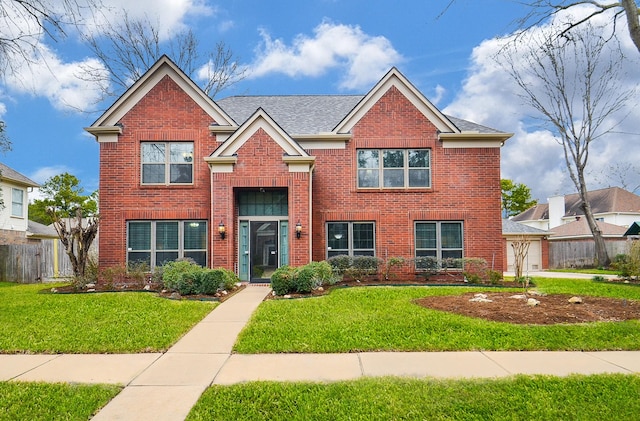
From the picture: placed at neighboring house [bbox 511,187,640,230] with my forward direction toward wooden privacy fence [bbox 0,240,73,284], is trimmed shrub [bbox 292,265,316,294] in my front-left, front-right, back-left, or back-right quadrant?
front-left

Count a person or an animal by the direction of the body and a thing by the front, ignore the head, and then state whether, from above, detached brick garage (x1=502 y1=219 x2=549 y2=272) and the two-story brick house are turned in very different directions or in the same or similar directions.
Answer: same or similar directions

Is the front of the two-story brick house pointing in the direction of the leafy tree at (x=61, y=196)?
no

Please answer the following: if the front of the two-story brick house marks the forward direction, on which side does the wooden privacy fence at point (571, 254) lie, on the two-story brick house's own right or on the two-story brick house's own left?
on the two-story brick house's own left

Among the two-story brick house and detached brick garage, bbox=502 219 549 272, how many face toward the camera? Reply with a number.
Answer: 2

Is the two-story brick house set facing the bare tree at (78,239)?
no

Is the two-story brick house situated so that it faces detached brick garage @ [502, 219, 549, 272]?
no

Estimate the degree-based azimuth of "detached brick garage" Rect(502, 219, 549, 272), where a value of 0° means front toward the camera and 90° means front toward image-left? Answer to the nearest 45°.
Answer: approximately 0°

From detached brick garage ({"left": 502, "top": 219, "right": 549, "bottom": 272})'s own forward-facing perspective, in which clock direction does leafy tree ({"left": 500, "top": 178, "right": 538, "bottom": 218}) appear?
The leafy tree is roughly at 6 o'clock from the detached brick garage.

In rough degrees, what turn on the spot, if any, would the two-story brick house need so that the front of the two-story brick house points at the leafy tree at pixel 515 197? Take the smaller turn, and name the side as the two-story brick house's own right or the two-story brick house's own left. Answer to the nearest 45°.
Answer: approximately 135° to the two-story brick house's own left

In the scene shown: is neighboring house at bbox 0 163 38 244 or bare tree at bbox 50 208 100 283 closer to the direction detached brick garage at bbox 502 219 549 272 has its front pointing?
the bare tree

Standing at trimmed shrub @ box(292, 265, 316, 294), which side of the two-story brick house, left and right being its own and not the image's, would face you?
front

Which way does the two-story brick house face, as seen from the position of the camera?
facing the viewer
